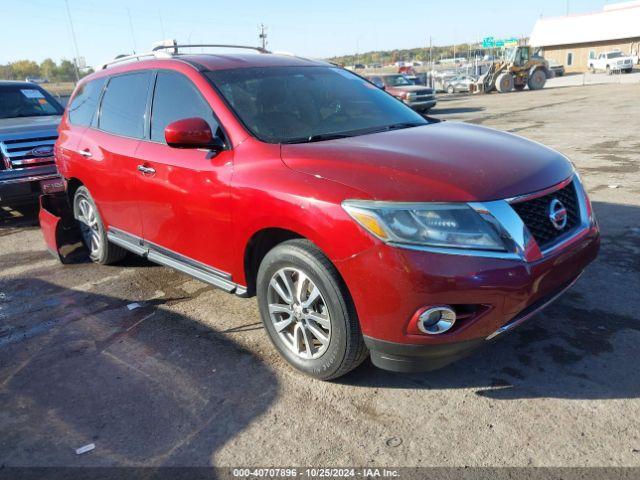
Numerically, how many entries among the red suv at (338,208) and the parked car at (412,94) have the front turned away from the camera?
0

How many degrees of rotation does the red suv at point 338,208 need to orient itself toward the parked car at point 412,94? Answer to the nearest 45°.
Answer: approximately 135° to its left

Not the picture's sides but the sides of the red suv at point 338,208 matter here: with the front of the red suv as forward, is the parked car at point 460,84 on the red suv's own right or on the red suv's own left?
on the red suv's own left

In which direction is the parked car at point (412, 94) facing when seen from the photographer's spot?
facing the viewer and to the right of the viewer
